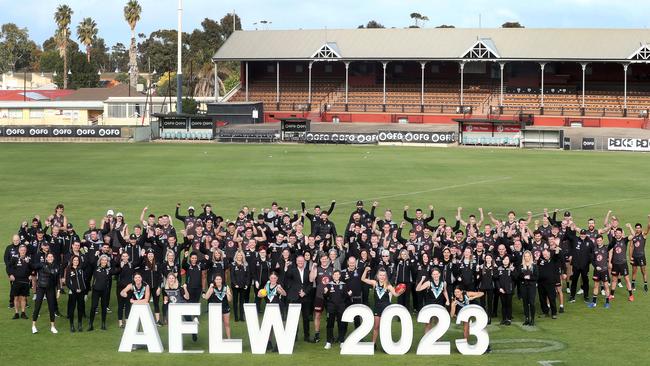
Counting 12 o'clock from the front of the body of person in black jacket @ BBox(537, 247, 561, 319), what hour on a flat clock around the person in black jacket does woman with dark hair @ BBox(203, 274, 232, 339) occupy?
The woman with dark hair is roughly at 2 o'clock from the person in black jacket.

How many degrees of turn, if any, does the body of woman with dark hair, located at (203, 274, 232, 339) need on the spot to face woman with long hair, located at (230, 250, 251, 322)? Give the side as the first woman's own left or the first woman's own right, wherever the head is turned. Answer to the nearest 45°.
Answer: approximately 180°

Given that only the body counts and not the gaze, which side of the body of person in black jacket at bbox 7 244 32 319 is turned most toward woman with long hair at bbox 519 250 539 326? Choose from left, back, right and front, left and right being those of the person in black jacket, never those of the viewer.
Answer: left

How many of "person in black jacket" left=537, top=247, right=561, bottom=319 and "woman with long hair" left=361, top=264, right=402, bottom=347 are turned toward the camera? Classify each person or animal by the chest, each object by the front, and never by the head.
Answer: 2

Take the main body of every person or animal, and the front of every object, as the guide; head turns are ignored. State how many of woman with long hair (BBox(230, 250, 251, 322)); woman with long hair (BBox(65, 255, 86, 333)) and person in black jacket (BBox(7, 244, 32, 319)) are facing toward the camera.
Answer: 3

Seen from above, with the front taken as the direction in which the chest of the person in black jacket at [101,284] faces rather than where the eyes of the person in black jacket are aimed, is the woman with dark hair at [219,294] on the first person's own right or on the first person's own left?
on the first person's own left

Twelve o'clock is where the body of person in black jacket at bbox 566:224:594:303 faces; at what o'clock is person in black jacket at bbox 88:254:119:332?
person in black jacket at bbox 88:254:119:332 is roughly at 2 o'clock from person in black jacket at bbox 566:224:594:303.

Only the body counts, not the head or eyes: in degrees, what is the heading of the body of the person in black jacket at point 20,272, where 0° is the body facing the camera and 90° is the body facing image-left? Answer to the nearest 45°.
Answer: approximately 0°

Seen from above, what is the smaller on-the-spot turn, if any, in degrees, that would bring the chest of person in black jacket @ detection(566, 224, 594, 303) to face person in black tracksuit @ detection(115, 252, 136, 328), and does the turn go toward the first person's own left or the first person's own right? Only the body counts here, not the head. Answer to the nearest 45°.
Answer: approximately 45° to the first person's own right

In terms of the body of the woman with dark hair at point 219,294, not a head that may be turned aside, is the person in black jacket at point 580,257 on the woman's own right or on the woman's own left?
on the woman's own left

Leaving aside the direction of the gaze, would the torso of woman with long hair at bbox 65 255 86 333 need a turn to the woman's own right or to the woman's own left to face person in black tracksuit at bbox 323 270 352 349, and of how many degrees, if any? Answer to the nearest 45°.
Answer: approximately 45° to the woman's own left

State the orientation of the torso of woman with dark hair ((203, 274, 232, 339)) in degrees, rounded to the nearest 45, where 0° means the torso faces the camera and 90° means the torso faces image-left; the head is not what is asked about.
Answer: approximately 0°

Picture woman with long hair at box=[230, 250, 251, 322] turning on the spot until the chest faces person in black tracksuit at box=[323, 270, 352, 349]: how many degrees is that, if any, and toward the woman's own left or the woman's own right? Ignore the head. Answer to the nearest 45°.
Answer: approximately 45° to the woman's own left
